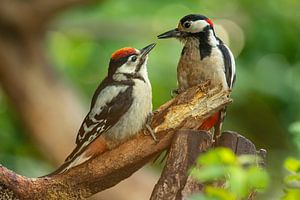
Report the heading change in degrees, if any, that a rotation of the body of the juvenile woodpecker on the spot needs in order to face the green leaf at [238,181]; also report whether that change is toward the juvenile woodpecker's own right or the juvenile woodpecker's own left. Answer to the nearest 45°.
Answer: approximately 90° to the juvenile woodpecker's own right

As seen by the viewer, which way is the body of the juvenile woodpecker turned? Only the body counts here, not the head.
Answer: to the viewer's right

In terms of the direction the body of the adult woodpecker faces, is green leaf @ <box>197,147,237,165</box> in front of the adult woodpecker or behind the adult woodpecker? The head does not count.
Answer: in front

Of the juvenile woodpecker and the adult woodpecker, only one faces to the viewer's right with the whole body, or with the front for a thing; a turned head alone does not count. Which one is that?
the juvenile woodpecker

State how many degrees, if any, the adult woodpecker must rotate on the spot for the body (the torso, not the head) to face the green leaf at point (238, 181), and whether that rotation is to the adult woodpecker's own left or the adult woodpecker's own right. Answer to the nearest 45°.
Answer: approximately 45° to the adult woodpecker's own left

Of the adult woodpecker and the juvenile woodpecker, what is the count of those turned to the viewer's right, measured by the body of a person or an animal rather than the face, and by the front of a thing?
1
